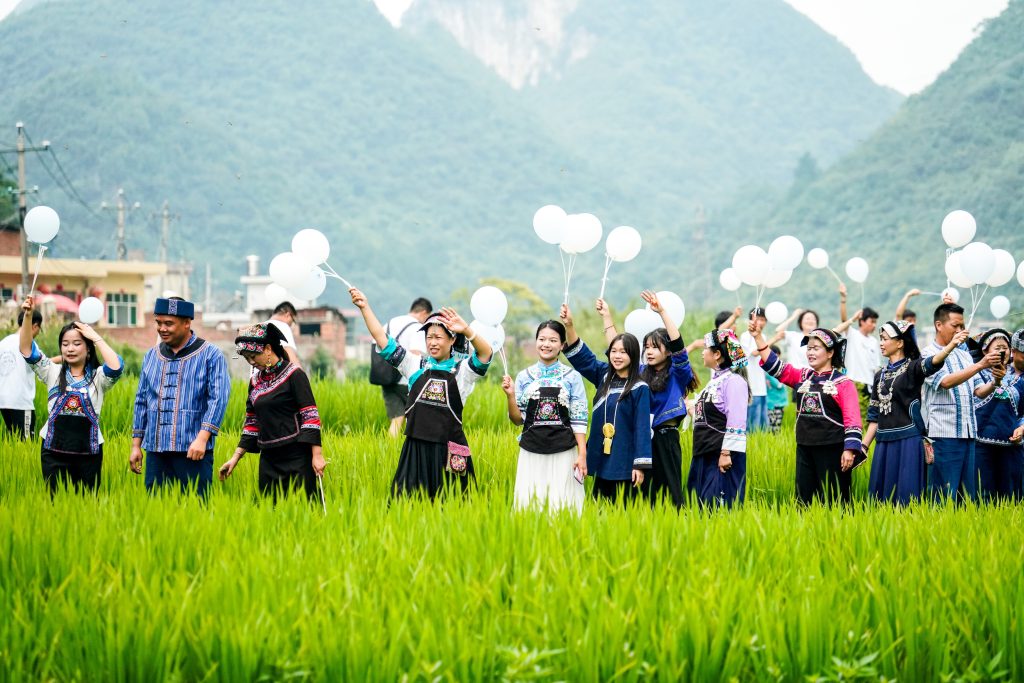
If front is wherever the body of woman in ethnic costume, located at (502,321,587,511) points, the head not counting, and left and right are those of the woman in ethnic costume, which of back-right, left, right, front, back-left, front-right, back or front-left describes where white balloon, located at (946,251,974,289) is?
back-left

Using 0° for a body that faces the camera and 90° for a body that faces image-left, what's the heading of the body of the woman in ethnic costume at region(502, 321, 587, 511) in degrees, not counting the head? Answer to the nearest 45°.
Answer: approximately 0°

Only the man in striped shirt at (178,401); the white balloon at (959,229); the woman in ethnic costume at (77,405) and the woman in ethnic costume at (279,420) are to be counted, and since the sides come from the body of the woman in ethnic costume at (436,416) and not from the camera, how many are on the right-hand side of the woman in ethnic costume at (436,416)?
3

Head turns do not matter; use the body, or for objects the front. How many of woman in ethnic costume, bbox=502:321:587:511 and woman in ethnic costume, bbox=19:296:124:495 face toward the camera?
2

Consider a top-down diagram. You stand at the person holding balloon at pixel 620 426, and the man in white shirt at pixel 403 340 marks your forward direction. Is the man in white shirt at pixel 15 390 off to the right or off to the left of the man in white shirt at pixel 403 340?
left

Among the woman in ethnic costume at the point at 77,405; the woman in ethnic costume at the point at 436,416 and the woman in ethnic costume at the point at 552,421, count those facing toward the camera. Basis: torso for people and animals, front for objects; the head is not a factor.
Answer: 3

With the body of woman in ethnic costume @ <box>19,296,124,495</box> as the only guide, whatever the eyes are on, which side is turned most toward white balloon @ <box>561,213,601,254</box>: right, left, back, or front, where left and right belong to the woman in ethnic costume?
left

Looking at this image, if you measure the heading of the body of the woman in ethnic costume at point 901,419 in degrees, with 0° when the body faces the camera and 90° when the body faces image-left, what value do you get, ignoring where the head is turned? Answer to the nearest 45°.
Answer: approximately 45°

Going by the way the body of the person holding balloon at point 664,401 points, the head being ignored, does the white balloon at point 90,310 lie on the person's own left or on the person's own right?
on the person's own right
